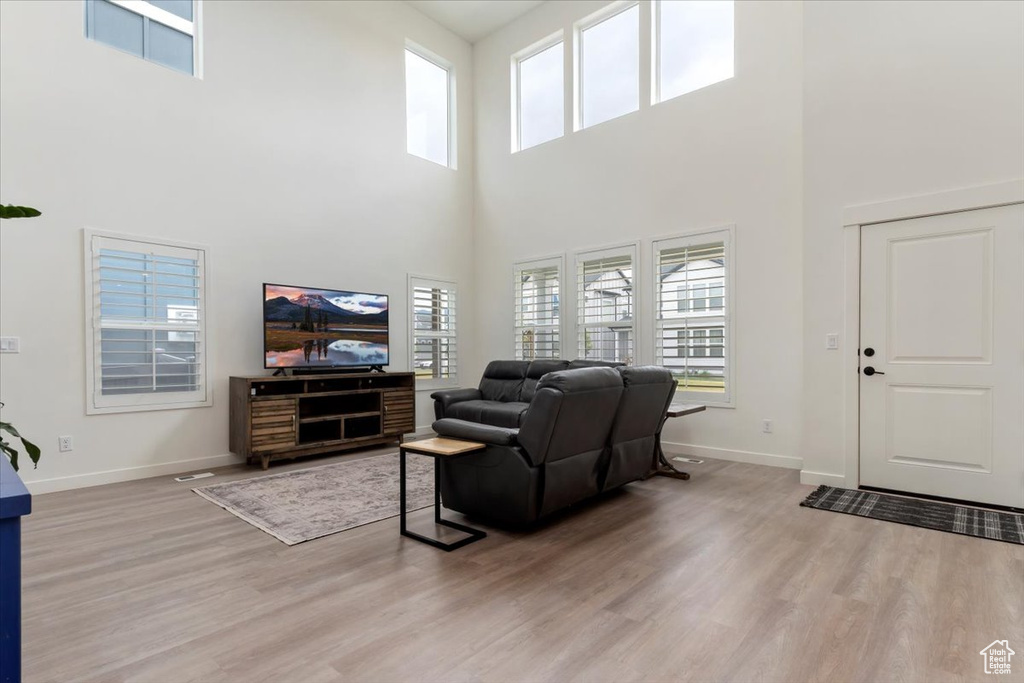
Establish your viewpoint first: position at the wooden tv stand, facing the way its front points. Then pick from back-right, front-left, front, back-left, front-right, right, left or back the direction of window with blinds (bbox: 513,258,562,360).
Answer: front-left

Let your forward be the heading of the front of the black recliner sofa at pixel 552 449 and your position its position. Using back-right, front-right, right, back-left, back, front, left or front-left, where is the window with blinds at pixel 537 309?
front-right

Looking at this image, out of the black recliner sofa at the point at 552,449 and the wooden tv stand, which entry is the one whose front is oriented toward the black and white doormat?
the wooden tv stand

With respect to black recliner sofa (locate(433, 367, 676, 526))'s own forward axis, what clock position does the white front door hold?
The white front door is roughly at 4 o'clock from the black recliner sofa.

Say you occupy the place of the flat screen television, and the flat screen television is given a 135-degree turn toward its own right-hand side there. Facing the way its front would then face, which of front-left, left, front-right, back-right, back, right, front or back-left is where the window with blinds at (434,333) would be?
back-right

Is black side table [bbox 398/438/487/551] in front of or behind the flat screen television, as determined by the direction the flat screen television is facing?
in front

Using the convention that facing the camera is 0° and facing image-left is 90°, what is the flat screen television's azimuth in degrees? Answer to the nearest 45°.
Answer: approximately 315°

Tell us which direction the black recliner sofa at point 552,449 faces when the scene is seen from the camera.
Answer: facing away from the viewer and to the left of the viewer

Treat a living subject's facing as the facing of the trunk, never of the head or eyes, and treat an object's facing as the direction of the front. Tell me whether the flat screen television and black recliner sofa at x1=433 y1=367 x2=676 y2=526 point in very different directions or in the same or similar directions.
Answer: very different directions

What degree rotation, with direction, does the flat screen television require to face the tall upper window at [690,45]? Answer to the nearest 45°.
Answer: approximately 45° to its left

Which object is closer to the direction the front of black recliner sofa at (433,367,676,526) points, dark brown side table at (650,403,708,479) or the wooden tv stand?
the wooden tv stand

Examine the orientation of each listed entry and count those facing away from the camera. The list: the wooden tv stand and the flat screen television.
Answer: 0

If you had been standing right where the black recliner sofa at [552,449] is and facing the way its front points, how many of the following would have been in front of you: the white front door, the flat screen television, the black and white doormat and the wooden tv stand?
2
